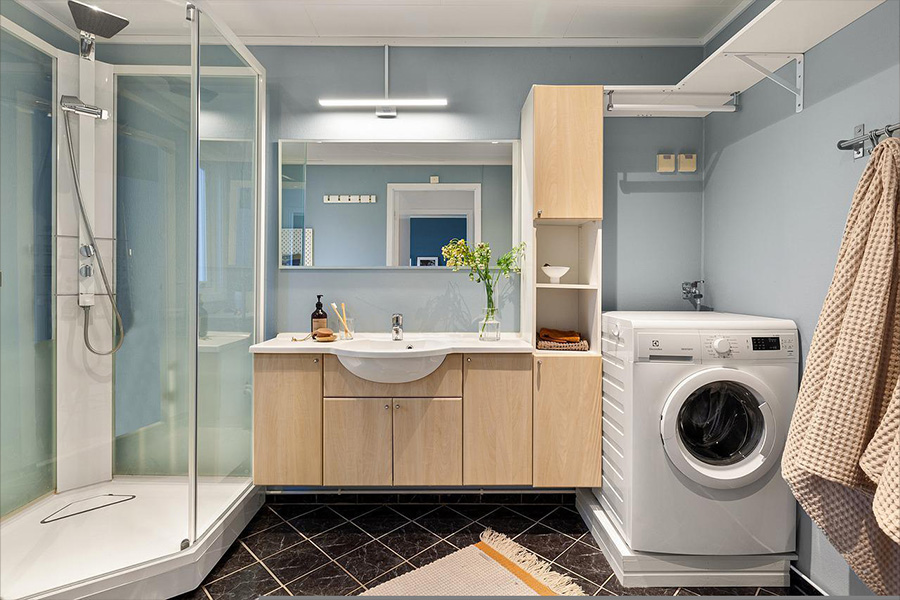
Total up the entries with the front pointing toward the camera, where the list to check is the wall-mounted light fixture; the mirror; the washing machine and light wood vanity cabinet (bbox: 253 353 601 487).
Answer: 4

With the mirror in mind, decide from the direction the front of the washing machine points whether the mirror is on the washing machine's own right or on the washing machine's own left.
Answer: on the washing machine's own right

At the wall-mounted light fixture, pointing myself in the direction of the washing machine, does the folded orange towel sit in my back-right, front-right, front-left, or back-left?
front-left

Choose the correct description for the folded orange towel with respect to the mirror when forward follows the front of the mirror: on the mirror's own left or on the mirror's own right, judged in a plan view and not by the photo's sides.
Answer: on the mirror's own left

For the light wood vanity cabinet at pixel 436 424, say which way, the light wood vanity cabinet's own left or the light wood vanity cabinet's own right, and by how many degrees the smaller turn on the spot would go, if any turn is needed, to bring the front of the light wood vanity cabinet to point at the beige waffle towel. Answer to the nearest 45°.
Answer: approximately 45° to the light wood vanity cabinet's own left

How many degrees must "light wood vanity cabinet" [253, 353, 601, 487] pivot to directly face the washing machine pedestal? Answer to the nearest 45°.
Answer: approximately 45° to its left

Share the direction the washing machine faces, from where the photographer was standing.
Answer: facing the viewer

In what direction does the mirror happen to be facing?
toward the camera

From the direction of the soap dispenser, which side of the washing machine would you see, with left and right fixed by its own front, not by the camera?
right

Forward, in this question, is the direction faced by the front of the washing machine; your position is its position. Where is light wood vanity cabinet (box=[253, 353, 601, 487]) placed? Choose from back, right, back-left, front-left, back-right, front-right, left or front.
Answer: right
